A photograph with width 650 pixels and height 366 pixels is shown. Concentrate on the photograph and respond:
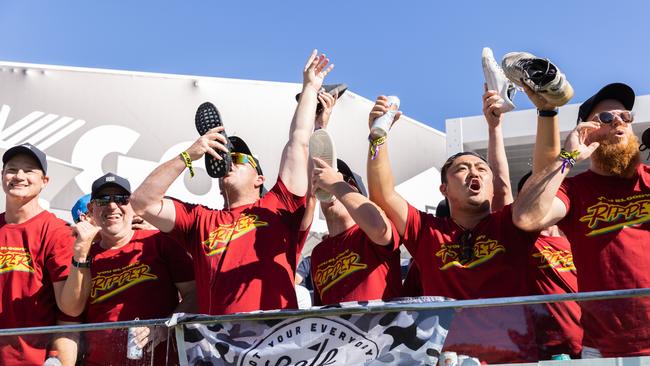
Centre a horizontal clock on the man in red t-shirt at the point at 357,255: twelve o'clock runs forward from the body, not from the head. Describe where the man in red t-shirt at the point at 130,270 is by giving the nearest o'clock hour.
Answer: the man in red t-shirt at the point at 130,270 is roughly at 2 o'clock from the man in red t-shirt at the point at 357,255.

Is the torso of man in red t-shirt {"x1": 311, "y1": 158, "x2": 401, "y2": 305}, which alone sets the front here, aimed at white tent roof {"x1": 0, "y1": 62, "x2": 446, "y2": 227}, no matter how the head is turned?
no

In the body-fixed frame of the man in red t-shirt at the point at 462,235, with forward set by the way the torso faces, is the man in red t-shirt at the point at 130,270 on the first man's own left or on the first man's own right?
on the first man's own right

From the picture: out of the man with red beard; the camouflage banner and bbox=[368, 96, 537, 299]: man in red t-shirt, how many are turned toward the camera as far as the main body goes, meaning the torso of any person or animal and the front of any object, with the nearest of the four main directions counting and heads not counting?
3

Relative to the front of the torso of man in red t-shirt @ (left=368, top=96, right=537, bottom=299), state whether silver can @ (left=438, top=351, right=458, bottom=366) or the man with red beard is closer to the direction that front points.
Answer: the silver can

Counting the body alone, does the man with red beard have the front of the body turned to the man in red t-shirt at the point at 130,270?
no

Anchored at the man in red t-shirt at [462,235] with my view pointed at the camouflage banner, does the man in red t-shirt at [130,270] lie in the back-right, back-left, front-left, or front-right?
front-right

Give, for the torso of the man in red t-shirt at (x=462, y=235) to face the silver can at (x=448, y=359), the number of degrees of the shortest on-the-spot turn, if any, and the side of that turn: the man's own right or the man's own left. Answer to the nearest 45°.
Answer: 0° — they already face it

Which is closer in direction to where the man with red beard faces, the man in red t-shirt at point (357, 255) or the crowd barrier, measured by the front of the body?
the crowd barrier

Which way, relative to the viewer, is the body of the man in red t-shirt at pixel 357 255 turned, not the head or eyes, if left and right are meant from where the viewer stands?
facing the viewer and to the left of the viewer

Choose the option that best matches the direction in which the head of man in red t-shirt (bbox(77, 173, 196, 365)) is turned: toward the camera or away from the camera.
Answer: toward the camera

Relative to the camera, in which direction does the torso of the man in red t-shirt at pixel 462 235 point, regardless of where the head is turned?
toward the camera

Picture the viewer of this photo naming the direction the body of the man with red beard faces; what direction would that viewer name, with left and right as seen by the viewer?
facing the viewer

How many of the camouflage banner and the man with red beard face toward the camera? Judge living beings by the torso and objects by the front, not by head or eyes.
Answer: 2

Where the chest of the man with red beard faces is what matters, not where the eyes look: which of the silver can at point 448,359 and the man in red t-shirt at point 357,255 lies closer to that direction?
the silver can
